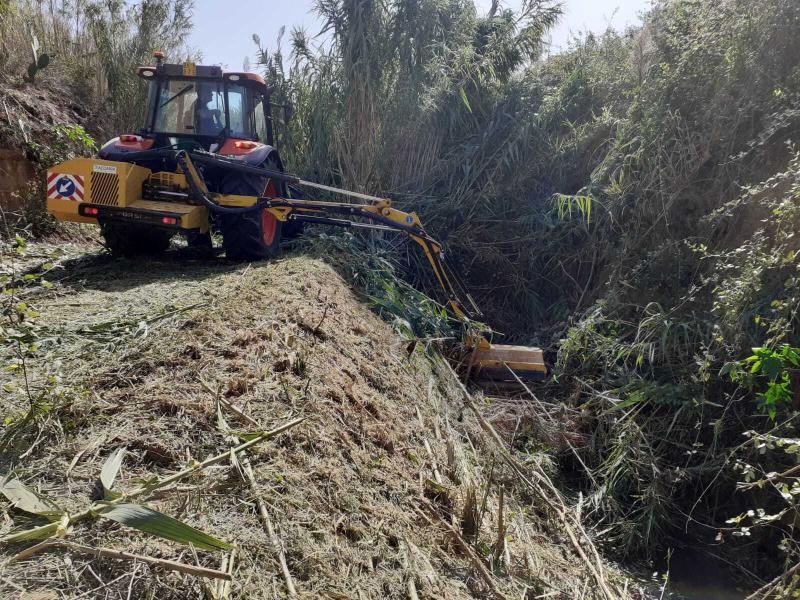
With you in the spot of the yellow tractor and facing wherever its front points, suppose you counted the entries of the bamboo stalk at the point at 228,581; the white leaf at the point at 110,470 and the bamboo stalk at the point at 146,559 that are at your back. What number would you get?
3

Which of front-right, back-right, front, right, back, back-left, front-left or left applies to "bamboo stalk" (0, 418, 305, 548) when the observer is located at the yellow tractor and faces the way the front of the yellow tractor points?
back

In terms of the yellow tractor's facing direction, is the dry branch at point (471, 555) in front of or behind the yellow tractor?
behind

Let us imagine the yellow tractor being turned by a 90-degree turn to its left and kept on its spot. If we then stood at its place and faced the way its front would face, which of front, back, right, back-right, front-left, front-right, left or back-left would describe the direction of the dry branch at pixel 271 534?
left

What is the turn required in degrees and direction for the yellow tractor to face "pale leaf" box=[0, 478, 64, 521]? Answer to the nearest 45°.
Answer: approximately 180°

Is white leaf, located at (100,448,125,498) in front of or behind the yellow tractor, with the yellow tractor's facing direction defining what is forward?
behind

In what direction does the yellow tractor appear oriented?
away from the camera

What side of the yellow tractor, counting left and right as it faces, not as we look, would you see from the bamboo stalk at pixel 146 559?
back

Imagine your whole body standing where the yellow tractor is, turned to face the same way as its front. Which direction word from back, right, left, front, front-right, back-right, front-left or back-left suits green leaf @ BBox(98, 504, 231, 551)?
back

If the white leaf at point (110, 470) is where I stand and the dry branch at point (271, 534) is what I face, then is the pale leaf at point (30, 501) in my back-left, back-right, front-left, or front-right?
back-right

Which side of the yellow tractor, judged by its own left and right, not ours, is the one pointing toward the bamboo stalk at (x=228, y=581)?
back

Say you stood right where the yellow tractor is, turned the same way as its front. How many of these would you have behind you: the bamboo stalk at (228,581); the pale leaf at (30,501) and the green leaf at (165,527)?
3
